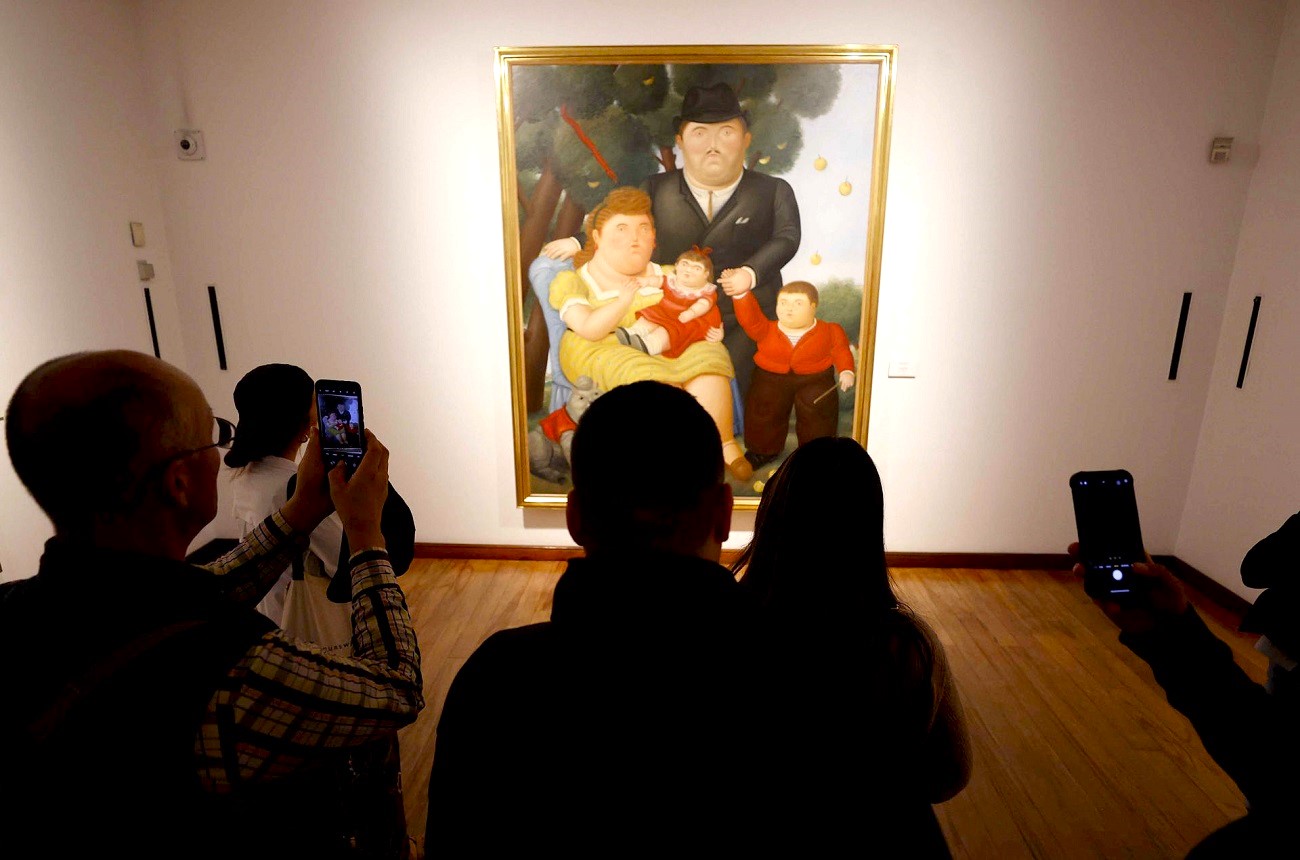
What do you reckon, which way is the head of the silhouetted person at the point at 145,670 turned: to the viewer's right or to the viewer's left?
to the viewer's right

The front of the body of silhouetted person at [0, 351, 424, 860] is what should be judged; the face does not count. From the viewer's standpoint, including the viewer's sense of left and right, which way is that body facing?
facing away from the viewer and to the right of the viewer

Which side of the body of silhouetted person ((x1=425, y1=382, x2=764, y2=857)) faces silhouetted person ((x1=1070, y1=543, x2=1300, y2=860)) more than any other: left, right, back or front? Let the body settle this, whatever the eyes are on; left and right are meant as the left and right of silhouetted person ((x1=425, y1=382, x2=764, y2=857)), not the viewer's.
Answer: right

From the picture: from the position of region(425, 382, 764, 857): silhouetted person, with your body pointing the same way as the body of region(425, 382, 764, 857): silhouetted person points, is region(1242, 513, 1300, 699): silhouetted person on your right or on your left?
on your right

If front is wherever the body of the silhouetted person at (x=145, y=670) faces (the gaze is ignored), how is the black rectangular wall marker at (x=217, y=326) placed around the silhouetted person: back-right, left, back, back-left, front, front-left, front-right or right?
front-left

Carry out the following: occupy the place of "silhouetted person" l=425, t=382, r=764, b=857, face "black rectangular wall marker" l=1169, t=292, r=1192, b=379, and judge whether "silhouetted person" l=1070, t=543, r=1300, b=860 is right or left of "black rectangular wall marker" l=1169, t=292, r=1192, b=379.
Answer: right

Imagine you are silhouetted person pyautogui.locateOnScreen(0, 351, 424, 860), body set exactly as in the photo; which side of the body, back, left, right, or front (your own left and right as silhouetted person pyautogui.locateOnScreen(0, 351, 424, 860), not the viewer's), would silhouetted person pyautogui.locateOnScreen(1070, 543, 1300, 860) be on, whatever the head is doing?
right

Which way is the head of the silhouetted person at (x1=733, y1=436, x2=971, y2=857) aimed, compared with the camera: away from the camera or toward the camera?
away from the camera

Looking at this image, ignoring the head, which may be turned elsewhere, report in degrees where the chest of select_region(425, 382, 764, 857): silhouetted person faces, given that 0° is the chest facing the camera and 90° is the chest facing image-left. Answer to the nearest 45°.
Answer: approximately 180°

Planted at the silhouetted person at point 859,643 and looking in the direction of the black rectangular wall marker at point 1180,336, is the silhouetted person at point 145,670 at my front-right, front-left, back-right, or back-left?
back-left
